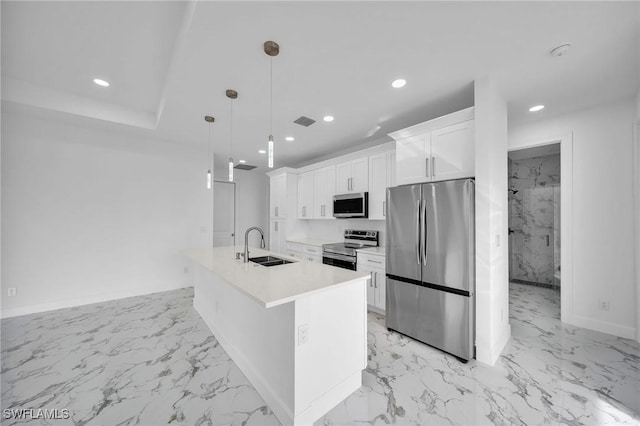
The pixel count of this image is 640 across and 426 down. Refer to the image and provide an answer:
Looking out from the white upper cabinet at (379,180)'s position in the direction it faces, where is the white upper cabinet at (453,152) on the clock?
the white upper cabinet at (453,152) is roughly at 9 o'clock from the white upper cabinet at (379,180).

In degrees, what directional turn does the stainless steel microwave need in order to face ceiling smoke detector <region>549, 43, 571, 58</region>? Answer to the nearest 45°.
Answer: approximately 90° to its left

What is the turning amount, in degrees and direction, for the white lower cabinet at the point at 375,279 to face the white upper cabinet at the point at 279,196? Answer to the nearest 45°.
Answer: approximately 90° to its right

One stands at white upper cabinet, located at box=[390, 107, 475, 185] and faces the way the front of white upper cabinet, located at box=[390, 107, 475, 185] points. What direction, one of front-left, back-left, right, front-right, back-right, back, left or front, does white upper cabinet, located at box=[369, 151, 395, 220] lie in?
right

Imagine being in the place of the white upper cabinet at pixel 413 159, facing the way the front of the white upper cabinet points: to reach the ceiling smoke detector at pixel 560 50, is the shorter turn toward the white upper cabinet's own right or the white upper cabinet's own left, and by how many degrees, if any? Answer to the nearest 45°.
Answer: approximately 90° to the white upper cabinet's own left

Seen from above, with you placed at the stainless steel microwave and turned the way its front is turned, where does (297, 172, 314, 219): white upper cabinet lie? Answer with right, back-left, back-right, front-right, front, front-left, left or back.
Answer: right

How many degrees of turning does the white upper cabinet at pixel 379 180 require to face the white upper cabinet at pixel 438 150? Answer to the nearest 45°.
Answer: approximately 90° to its left

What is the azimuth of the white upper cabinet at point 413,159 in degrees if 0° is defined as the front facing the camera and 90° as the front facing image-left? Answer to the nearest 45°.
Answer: approximately 45°

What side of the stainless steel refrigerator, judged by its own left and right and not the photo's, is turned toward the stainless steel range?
right
